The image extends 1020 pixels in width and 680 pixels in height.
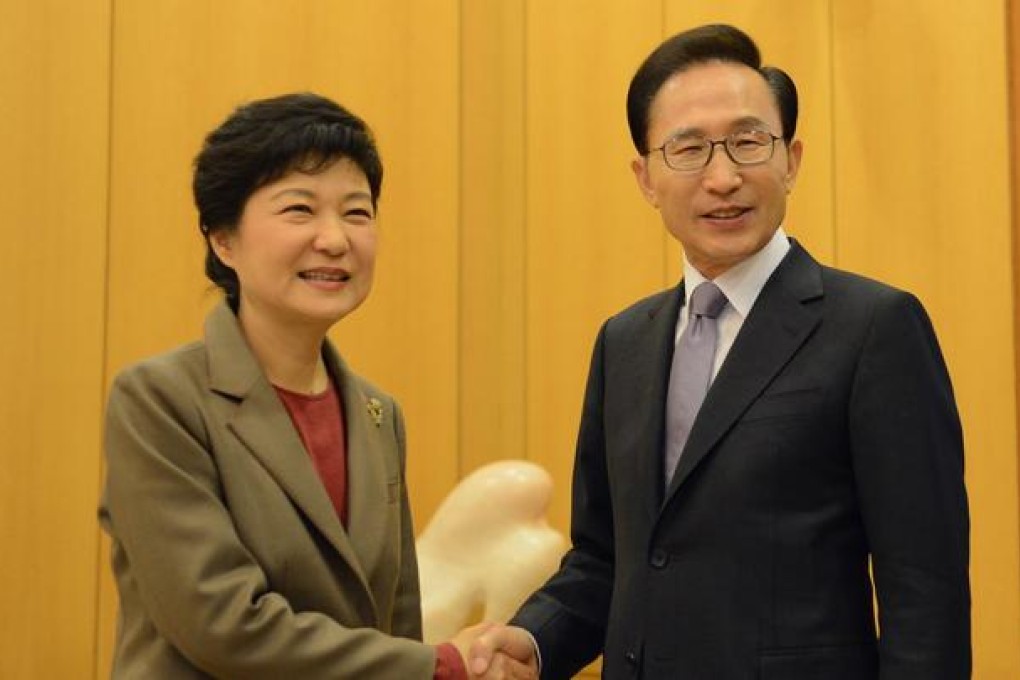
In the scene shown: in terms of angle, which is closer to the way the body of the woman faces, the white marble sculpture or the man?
the man

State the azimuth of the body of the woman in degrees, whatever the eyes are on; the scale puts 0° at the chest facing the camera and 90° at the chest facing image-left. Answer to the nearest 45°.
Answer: approximately 315°

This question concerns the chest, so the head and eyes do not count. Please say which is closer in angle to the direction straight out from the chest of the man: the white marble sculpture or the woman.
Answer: the woman

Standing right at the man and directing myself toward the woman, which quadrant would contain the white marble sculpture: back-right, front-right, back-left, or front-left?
front-right

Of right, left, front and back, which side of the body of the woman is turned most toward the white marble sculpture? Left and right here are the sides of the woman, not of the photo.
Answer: left

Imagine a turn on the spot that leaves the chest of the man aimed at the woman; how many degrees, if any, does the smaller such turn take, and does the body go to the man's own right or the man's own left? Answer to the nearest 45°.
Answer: approximately 45° to the man's own right

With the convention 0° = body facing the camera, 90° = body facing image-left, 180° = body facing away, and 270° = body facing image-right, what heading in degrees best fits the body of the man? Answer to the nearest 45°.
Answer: approximately 45°

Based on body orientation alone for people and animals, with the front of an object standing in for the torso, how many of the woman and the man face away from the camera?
0

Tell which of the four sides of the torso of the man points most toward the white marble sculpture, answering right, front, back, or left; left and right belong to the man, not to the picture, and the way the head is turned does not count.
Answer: right

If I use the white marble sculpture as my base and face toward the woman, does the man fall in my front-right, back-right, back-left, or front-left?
front-left
